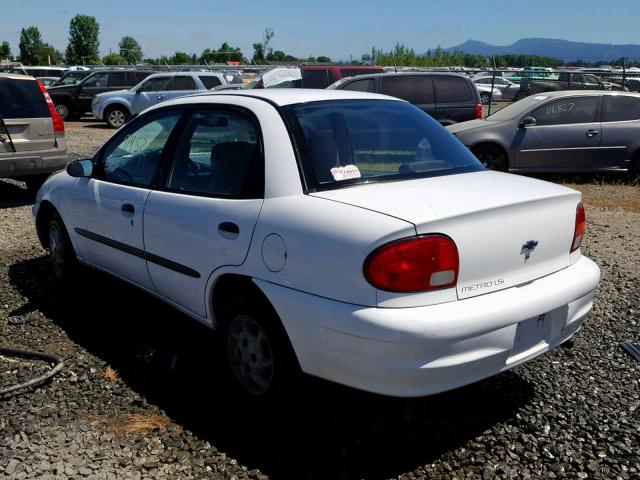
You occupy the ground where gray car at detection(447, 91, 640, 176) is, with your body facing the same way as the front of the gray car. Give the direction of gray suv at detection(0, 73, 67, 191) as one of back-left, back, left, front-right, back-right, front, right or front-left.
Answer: front-left

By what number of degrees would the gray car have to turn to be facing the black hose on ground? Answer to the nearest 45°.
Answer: approximately 90° to its left

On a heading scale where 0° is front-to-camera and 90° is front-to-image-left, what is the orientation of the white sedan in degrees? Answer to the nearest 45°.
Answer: approximately 135°

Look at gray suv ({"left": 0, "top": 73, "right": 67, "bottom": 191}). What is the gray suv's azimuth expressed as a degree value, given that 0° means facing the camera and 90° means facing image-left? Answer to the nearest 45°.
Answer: approximately 180°

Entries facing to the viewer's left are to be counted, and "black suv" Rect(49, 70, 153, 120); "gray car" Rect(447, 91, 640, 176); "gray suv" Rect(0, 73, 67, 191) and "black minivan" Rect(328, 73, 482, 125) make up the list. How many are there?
3

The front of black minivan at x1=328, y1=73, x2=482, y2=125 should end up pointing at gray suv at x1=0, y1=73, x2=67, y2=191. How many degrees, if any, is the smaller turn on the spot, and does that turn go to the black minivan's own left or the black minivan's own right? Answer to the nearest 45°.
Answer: approximately 45° to the black minivan's own left

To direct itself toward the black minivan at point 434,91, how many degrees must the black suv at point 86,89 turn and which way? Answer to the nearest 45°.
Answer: approximately 135° to its left

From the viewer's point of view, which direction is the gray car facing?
to the viewer's left

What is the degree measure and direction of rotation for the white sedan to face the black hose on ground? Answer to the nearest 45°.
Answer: approximately 45° to its left

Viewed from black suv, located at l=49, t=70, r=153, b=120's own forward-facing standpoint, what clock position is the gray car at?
The gray car is roughly at 8 o'clock from the black suv.

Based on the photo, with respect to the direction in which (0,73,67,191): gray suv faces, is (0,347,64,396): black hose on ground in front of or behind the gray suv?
behind

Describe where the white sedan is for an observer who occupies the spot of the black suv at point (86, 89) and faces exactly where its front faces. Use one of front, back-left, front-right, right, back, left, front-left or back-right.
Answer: left
